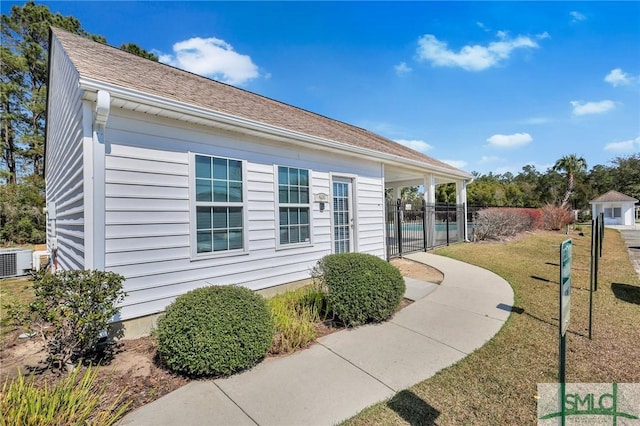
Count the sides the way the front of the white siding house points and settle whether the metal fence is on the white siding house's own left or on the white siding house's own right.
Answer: on the white siding house's own left

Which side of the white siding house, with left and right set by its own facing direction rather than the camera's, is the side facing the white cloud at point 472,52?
left

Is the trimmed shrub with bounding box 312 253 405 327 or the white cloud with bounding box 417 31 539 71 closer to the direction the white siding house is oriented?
the trimmed shrub

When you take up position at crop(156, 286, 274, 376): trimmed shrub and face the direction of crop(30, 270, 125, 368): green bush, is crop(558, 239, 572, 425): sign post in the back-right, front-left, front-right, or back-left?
back-left

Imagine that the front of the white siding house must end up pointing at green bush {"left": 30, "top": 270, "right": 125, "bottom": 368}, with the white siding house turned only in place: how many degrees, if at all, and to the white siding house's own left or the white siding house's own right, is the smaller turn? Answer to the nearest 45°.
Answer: approximately 90° to the white siding house's own right

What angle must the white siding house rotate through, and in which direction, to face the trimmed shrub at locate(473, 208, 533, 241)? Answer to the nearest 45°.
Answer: approximately 90° to its left

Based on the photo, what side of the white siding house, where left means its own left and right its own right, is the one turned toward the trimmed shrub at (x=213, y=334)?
front

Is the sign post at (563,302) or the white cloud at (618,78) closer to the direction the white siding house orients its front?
the sign post

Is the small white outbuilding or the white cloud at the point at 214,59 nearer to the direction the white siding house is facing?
the small white outbuilding

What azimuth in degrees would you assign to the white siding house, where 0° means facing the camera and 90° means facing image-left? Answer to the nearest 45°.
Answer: approximately 315°
